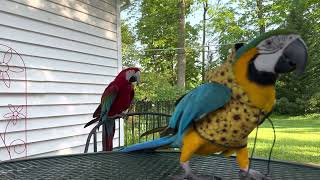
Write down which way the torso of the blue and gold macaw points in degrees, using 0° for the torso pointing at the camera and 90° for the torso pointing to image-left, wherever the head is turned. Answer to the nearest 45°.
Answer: approximately 270°

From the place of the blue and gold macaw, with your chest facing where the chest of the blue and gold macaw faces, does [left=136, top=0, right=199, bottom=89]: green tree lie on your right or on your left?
on your left
